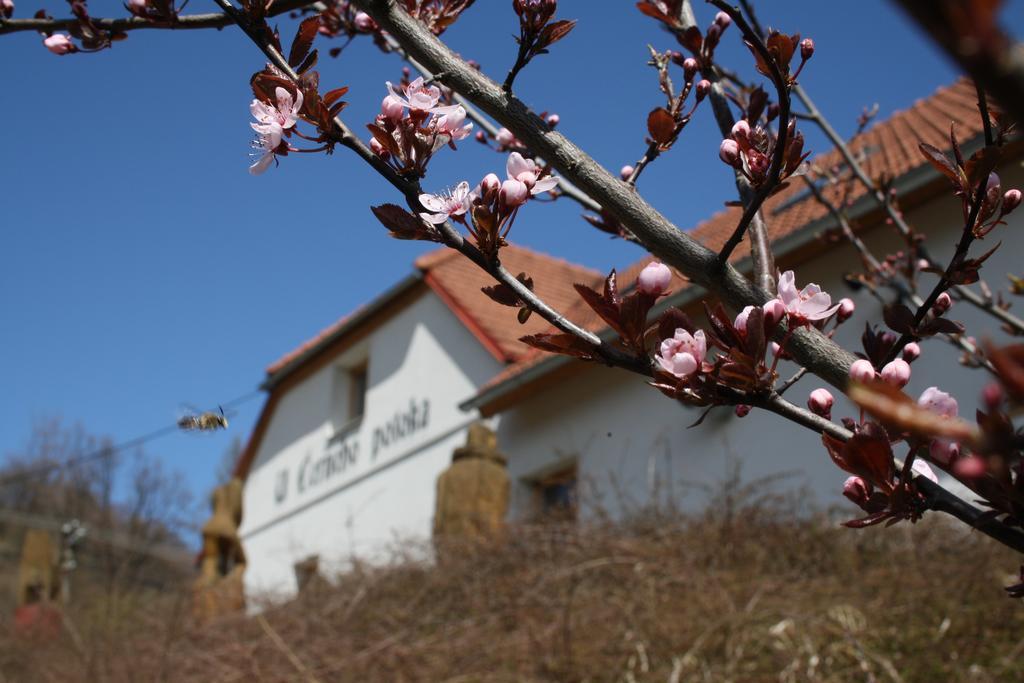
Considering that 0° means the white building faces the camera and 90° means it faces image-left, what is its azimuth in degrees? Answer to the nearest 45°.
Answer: approximately 45°
